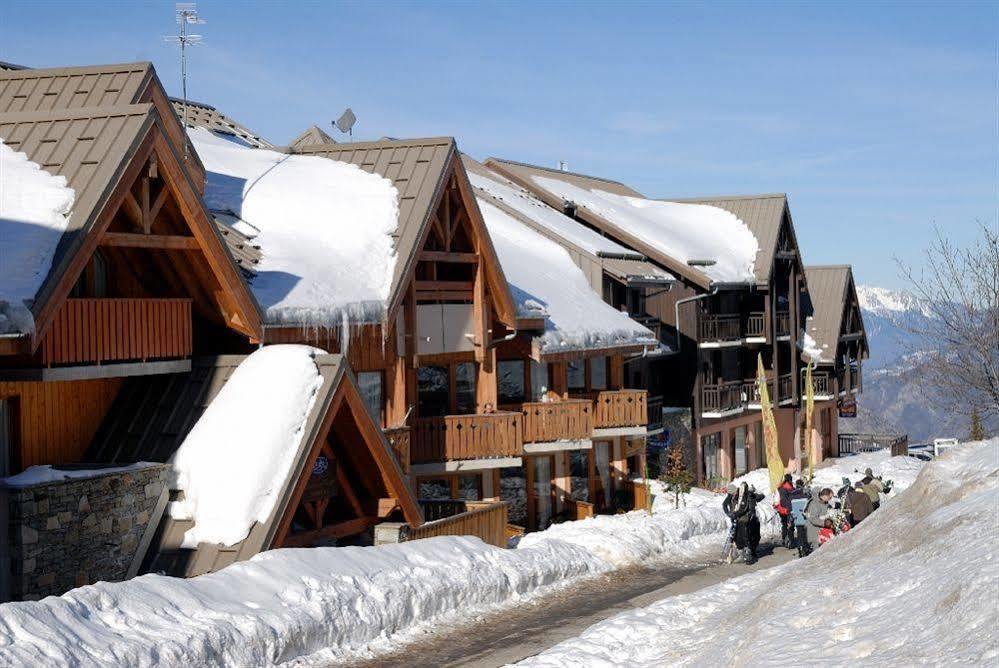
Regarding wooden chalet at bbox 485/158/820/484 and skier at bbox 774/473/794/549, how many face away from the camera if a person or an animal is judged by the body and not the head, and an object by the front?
1

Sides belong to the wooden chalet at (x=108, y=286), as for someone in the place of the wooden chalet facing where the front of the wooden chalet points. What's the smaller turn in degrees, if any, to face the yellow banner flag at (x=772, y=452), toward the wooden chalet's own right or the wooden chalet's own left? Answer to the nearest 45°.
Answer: approximately 90° to the wooden chalet's own left

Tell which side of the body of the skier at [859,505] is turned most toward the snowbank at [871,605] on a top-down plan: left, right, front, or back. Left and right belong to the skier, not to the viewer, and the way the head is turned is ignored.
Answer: back

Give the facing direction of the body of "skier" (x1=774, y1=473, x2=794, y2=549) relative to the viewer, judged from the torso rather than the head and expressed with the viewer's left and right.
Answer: facing away from the viewer

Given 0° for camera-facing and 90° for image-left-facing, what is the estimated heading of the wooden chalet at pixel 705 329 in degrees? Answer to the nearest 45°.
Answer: approximately 315°

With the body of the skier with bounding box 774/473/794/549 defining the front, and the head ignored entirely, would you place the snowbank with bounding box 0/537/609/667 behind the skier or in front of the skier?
behind

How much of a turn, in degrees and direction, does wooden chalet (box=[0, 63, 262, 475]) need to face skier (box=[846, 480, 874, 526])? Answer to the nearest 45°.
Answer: approximately 45° to its left

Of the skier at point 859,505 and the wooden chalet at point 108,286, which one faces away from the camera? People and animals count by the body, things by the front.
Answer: the skier

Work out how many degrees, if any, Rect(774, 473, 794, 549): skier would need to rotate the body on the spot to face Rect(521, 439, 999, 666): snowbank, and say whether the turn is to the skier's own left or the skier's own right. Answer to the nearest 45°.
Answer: approximately 180°
